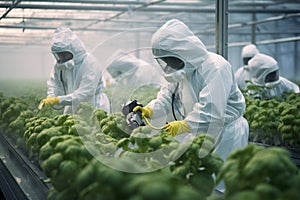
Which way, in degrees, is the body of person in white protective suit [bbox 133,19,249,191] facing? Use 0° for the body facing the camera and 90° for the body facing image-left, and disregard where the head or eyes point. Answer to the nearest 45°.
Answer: approximately 45°

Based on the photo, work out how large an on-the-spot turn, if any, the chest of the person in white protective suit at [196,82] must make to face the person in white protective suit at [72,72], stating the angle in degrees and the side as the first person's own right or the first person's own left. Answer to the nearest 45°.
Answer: approximately 90° to the first person's own right

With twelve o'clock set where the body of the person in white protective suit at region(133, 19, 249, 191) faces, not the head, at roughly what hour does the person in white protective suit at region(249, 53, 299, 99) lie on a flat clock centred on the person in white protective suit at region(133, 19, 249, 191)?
the person in white protective suit at region(249, 53, 299, 99) is roughly at 5 o'clock from the person in white protective suit at region(133, 19, 249, 191).

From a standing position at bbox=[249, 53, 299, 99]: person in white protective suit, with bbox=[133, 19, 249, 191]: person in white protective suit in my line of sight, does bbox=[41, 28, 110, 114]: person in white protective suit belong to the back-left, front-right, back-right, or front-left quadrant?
front-right

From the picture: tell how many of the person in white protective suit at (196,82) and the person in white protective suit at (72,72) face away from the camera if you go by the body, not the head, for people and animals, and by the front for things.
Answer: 0

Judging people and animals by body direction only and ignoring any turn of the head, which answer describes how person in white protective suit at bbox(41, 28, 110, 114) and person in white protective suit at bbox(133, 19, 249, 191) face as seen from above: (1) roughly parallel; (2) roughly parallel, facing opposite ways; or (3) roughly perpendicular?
roughly parallel

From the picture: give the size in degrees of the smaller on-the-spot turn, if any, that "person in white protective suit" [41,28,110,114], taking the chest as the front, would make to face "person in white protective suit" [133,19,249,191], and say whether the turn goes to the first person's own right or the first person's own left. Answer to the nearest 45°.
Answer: approximately 45° to the first person's own left

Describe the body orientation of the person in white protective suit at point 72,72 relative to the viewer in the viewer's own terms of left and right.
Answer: facing the viewer and to the left of the viewer

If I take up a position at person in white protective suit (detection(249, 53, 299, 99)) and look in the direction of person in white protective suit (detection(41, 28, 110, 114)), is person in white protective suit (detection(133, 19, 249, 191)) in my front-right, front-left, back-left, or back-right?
front-left
